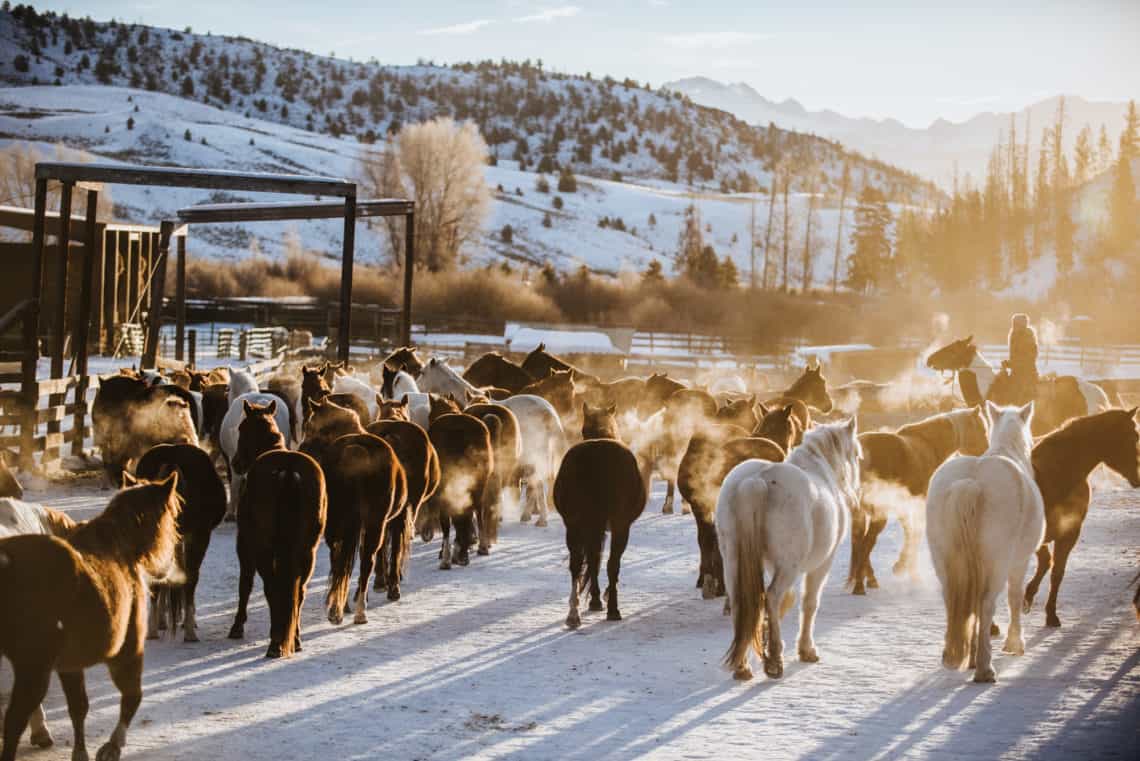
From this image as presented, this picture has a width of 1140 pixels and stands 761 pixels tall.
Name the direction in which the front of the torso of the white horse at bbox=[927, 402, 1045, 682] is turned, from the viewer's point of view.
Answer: away from the camera

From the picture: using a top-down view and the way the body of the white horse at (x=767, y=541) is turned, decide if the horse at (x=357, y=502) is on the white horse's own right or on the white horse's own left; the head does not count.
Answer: on the white horse's own left

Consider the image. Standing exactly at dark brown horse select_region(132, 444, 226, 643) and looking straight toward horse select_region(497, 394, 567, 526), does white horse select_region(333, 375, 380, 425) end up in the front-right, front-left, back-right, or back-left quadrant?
front-left

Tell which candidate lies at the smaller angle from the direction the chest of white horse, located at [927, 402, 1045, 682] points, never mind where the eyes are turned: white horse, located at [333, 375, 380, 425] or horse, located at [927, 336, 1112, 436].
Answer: the horse

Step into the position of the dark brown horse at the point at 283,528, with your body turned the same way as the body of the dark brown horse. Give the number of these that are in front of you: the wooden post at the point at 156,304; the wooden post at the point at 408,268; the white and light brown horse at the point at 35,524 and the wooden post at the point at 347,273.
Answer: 3

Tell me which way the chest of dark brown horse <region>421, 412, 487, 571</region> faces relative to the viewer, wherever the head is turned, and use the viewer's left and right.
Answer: facing away from the viewer

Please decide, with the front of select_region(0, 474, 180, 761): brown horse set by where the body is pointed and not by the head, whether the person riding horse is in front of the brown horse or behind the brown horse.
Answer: in front

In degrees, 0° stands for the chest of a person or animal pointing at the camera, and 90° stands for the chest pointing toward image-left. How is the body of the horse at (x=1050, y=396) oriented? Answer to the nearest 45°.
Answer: approximately 90°

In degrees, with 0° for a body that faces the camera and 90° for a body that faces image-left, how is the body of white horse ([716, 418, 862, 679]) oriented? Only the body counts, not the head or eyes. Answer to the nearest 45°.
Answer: approximately 225°

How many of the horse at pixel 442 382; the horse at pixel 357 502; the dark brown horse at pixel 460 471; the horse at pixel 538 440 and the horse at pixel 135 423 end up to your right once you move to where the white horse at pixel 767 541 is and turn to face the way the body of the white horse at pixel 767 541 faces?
0
